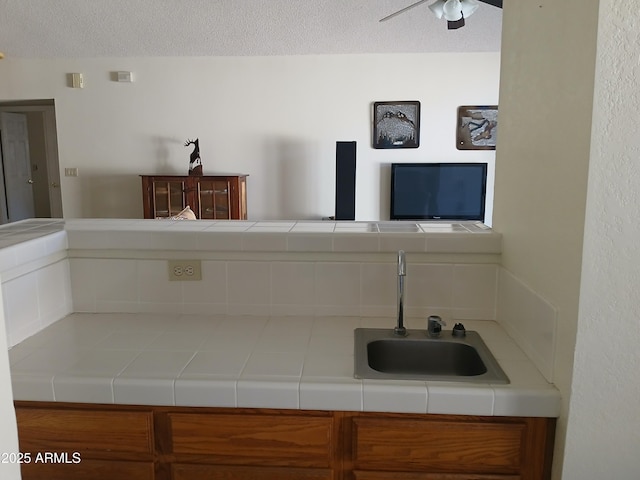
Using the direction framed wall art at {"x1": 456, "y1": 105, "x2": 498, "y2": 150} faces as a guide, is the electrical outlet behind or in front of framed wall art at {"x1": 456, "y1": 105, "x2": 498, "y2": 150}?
in front

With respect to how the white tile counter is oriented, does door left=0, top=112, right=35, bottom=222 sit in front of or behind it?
behind

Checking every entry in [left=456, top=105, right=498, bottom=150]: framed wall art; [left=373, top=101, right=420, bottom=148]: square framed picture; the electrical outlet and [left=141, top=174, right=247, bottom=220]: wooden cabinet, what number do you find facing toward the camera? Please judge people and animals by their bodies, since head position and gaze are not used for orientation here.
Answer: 4

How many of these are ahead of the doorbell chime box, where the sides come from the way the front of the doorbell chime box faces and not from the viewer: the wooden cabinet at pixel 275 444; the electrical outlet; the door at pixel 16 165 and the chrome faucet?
3

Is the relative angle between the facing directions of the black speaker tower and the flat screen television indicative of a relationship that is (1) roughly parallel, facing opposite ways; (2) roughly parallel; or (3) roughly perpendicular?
roughly parallel

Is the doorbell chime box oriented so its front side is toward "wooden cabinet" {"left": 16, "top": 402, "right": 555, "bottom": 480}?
yes

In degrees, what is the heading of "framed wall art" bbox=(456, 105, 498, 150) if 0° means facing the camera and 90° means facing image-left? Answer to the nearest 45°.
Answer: approximately 0°

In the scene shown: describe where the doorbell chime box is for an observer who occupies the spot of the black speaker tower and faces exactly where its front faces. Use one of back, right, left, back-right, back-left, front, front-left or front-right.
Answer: right

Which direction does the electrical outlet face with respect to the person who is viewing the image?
facing the viewer

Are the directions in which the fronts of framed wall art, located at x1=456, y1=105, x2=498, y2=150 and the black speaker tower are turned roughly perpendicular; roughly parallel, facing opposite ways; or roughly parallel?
roughly parallel

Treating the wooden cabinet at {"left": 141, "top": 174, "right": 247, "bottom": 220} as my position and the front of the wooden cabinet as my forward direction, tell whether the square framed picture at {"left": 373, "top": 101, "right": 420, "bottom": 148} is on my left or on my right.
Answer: on my left

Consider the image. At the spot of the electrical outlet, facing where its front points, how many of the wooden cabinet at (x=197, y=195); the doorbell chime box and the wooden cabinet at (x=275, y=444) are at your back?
2

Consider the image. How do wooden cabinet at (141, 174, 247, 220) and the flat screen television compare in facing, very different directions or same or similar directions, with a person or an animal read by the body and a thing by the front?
same or similar directions

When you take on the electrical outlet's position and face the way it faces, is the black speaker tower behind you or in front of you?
behind

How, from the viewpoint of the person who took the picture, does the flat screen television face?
facing the viewer

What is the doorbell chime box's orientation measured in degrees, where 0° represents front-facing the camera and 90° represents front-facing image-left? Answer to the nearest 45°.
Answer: approximately 0°

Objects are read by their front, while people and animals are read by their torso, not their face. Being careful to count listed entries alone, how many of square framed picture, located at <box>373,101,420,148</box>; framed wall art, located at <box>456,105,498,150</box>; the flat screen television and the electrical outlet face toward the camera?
4

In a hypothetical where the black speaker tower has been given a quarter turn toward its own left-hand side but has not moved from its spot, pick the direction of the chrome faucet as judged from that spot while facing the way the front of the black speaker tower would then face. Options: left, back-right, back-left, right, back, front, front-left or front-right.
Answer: right

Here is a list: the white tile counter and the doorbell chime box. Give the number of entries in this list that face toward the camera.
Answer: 2

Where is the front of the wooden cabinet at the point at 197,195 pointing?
toward the camera

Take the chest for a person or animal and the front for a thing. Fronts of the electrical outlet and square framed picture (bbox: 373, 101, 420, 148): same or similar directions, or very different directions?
same or similar directions

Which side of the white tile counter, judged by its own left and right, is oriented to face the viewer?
front
